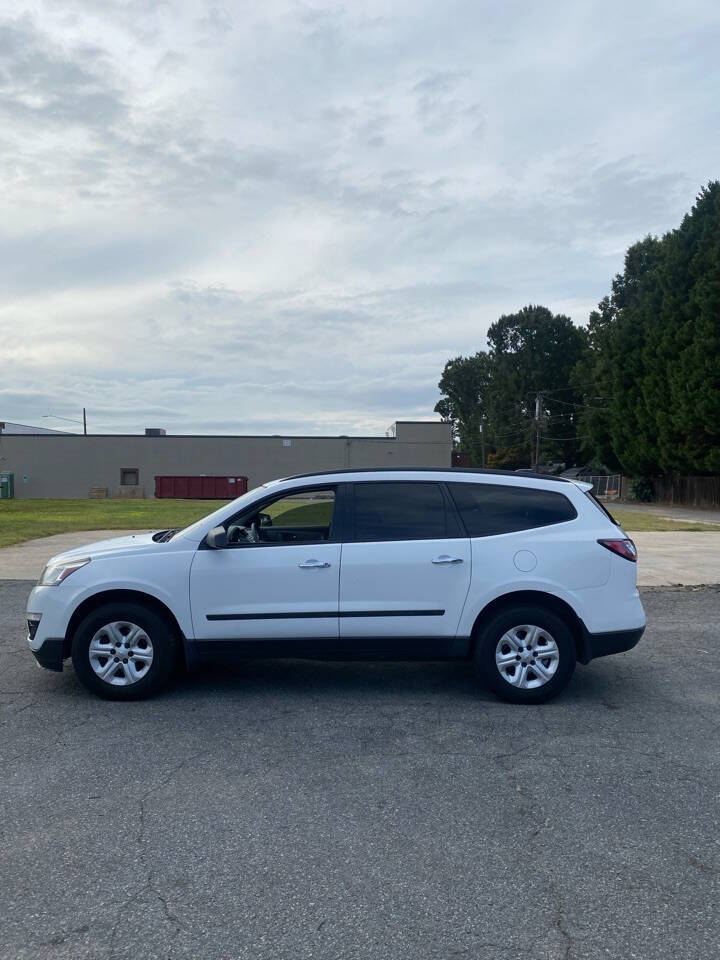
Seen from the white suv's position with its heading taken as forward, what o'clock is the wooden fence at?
The wooden fence is roughly at 4 o'clock from the white suv.

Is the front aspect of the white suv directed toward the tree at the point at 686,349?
no

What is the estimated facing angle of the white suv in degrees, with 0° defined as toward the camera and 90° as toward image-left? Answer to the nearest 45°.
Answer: approximately 90°
